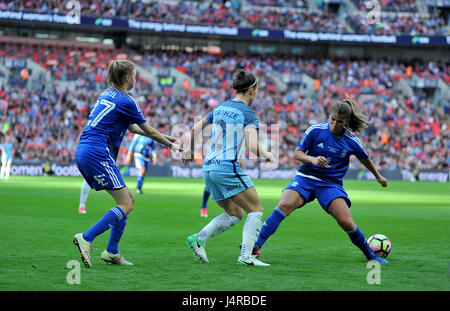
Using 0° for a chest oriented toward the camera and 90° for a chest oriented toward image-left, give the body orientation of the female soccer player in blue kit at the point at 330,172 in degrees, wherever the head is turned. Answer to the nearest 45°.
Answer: approximately 0°

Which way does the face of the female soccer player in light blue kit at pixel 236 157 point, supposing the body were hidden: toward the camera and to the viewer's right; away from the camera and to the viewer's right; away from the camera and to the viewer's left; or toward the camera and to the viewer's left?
away from the camera and to the viewer's right

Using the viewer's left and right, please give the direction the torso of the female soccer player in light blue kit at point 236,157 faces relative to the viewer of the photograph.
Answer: facing away from the viewer and to the right of the viewer

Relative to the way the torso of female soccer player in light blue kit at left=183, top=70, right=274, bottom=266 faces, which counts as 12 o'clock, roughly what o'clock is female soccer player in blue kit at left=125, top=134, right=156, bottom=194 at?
female soccer player in blue kit at left=125, top=134, right=156, bottom=194 is roughly at 10 o'clock from female soccer player in light blue kit at left=183, top=70, right=274, bottom=266.

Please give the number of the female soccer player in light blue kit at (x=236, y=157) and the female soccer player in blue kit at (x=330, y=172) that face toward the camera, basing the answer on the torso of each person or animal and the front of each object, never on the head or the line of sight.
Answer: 1

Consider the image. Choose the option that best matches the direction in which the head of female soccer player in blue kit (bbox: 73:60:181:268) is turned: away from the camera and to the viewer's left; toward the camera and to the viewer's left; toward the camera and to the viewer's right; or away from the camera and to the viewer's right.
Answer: away from the camera and to the viewer's right

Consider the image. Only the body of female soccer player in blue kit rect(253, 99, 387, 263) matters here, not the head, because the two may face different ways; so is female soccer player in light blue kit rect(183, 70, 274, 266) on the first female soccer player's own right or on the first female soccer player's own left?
on the first female soccer player's own right
